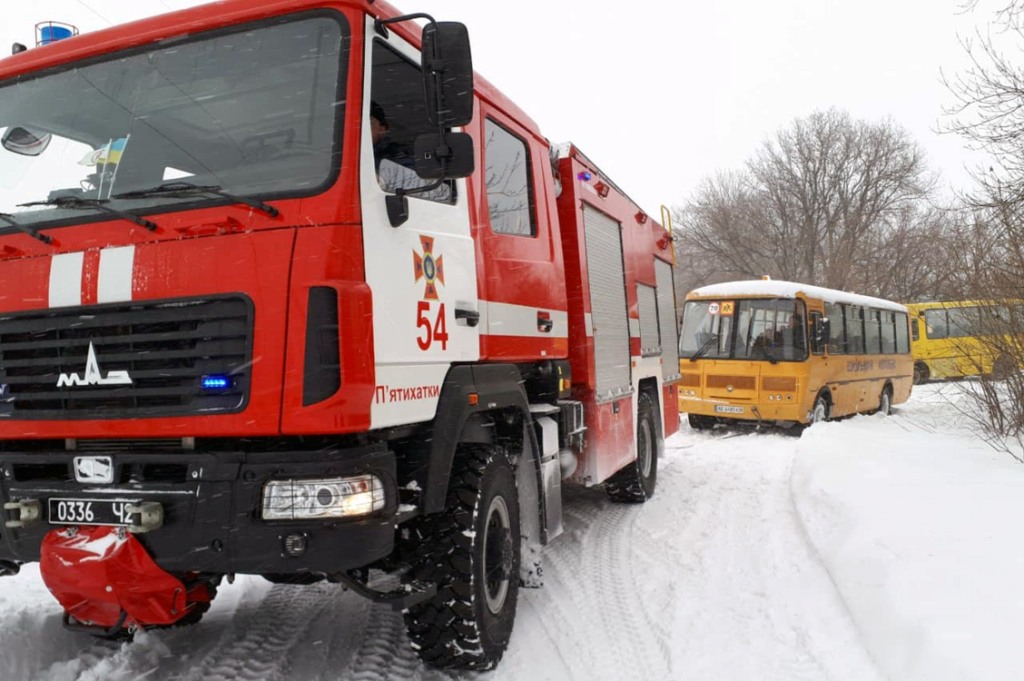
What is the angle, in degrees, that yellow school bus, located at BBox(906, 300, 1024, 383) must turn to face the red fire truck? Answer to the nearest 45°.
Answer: approximately 90° to its left

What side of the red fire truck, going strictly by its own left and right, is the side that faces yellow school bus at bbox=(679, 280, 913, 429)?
back

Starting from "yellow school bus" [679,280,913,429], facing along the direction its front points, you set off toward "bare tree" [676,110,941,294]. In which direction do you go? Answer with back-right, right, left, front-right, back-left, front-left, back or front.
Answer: back-right

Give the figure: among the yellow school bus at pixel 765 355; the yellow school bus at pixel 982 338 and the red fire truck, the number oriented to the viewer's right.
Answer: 0

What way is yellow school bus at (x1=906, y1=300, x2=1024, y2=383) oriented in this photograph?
to the viewer's left

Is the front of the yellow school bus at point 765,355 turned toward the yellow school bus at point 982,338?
no

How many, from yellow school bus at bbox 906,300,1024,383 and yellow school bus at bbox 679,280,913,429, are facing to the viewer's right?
0

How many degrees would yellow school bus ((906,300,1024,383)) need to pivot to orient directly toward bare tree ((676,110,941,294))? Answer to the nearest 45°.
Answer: approximately 90° to its right

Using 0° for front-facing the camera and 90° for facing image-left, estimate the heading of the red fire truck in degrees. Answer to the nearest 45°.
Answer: approximately 45°

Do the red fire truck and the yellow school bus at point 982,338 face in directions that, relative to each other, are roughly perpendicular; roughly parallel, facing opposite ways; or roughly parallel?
roughly perpendicular

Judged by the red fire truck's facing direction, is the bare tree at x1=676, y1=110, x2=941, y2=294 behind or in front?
behind

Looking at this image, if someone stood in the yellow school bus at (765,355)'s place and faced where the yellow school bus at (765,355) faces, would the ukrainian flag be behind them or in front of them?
in front

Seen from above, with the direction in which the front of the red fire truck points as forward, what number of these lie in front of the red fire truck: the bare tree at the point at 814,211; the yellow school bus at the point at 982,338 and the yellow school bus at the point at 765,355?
0
